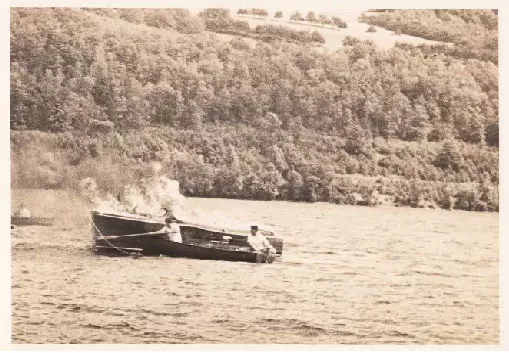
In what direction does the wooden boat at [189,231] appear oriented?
to the viewer's left

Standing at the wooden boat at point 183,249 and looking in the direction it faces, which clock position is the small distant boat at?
The small distant boat is roughly at 12 o'clock from the wooden boat.

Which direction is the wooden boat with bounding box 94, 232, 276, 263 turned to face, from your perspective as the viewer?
facing to the left of the viewer

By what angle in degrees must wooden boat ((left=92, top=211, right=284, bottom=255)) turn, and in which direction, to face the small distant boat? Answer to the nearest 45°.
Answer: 0° — it already faces it
